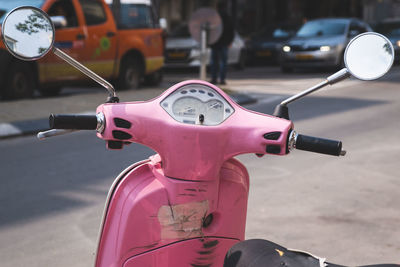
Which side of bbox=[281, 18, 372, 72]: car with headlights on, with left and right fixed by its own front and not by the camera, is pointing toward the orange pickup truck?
front

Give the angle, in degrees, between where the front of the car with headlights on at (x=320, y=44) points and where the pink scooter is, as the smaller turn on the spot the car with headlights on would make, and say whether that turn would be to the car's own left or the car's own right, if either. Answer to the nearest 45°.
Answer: approximately 45° to the car's own left

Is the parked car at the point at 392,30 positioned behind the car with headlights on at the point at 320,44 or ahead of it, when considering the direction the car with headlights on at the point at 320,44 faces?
behind

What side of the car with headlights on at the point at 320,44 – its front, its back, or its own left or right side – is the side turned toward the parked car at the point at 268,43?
right

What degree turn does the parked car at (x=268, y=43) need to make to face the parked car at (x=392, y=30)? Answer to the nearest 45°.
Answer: approximately 135° to its left

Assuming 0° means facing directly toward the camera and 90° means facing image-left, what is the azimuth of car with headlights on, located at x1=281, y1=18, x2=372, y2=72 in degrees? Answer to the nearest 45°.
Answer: approximately 45°

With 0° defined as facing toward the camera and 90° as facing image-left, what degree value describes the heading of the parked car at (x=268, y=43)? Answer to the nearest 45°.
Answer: approximately 45°

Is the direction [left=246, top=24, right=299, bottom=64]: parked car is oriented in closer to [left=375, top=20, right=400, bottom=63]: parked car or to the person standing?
the person standing

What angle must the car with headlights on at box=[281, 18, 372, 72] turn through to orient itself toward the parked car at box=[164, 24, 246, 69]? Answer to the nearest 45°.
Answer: approximately 45° to its right

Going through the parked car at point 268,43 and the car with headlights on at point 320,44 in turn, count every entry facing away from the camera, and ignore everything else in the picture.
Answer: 0
